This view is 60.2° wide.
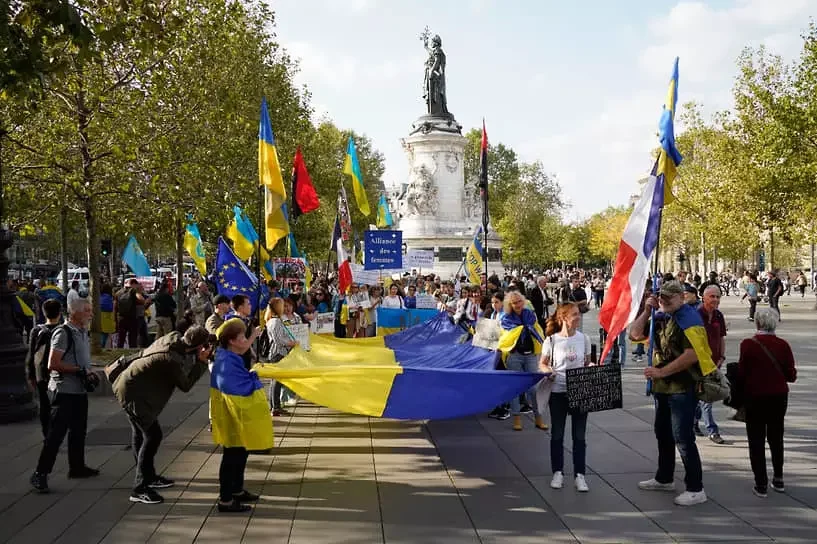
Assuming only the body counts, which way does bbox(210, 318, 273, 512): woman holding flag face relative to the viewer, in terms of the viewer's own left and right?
facing to the right of the viewer

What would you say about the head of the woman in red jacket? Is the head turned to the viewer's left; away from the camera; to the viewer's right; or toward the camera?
away from the camera

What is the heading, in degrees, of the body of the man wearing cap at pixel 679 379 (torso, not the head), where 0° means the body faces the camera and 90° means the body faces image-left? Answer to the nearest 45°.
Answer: approximately 45°

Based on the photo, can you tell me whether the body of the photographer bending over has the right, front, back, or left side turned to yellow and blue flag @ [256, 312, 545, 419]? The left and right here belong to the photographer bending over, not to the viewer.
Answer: front

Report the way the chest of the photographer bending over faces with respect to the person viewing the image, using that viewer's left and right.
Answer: facing to the right of the viewer

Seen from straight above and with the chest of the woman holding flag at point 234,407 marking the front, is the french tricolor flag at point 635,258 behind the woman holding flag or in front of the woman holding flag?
in front

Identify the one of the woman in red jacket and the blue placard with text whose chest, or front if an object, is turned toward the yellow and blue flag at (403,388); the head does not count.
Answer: the blue placard with text

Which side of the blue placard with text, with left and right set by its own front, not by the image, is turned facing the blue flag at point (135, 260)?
right

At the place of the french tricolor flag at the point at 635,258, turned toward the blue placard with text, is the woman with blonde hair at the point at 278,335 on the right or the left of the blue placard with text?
left

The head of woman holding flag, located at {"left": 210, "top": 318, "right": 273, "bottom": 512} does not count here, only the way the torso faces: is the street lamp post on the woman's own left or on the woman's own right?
on the woman's own left

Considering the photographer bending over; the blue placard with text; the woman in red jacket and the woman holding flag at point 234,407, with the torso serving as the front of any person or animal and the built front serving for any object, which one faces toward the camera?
the blue placard with text

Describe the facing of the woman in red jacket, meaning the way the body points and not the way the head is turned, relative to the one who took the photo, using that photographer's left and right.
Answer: facing away from the viewer
